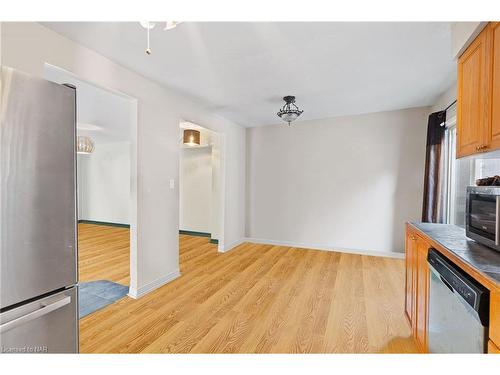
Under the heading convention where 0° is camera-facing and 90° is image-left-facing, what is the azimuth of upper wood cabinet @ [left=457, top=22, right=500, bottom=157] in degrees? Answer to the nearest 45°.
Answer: approximately 45°

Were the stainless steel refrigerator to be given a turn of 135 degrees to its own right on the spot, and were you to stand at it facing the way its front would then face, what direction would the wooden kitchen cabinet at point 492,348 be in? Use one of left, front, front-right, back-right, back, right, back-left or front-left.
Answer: back-left

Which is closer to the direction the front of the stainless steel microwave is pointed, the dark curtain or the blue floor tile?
the blue floor tile

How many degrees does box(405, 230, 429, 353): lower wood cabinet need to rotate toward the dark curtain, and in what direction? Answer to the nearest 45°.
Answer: approximately 90° to its right

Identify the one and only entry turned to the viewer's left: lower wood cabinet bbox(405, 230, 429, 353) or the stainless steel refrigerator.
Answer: the lower wood cabinet

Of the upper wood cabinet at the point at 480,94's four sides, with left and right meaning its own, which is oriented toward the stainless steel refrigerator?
front

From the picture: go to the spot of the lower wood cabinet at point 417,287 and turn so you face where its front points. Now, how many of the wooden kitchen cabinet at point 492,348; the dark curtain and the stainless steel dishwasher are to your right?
1

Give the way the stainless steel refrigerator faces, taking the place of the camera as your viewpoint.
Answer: facing the viewer and to the right of the viewer

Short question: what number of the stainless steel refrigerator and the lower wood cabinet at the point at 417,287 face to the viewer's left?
1

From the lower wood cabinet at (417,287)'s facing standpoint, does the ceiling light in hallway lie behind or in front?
in front

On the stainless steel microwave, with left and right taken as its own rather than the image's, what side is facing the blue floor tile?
front

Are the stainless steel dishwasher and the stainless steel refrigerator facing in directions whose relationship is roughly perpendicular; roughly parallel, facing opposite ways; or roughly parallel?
roughly parallel, facing opposite ways

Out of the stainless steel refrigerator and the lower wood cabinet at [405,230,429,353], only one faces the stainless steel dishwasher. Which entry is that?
the stainless steel refrigerator

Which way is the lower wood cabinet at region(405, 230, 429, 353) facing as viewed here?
to the viewer's left

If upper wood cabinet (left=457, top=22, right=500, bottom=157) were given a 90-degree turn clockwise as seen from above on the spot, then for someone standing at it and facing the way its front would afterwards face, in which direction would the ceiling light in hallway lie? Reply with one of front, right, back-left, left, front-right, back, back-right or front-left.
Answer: front-left

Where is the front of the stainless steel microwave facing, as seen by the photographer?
facing the viewer and to the left of the viewer

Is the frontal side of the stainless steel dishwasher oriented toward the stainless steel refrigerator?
yes
